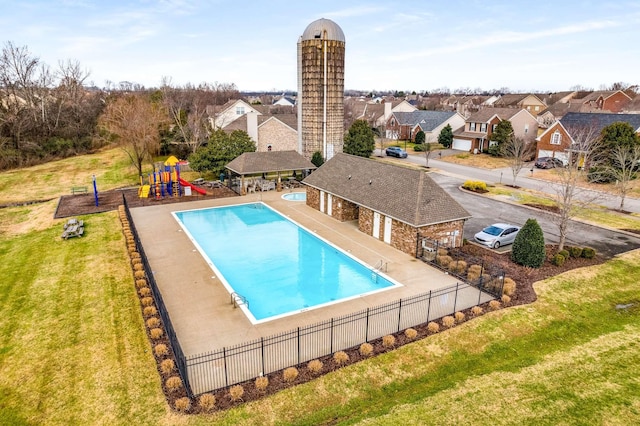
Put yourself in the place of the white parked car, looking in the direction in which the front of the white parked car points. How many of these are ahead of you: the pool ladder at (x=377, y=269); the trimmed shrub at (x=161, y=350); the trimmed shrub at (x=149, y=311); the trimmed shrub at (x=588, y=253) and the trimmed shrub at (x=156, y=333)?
4

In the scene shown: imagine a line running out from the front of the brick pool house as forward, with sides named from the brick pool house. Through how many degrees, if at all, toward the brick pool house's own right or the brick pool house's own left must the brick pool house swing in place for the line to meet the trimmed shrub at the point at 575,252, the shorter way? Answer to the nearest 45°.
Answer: approximately 135° to the brick pool house's own left

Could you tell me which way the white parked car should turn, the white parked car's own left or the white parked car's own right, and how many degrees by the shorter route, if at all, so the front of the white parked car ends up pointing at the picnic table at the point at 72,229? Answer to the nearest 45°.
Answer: approximately 45° to the white parked car's own right

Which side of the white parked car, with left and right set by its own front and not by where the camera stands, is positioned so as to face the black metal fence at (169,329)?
front

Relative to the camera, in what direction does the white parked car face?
facing the viewer and to the left of the viewer

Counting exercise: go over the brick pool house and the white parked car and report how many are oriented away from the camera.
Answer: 0

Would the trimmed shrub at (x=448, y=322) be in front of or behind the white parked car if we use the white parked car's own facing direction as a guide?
in front

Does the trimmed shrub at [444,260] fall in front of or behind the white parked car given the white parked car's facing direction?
in front

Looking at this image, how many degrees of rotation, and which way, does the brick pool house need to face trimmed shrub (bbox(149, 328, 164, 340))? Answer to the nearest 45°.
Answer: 0° — it already faces it

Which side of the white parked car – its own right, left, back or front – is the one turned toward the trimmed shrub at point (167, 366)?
front

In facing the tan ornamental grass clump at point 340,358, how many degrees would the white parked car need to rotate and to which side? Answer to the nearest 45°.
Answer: approximately 45° to its left

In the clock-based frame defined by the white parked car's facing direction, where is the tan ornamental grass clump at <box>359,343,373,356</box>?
The tan ornamental grass clump is roughly at 11 o'clock from the white parked car.

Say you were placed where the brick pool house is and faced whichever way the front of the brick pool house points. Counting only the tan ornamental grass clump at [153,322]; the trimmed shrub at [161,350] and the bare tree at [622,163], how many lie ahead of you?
2

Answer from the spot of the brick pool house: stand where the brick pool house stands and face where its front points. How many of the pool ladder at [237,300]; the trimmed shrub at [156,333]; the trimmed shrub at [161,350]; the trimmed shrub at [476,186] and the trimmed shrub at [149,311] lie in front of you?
4
